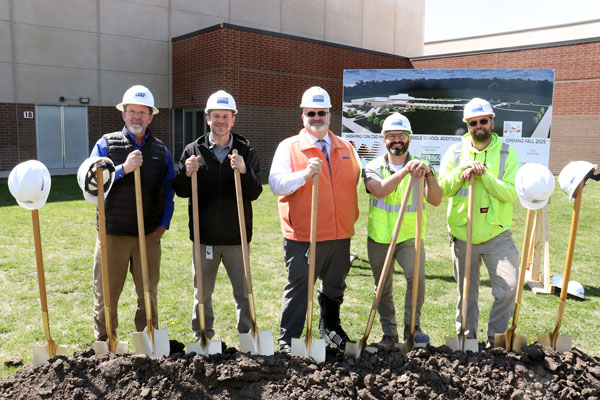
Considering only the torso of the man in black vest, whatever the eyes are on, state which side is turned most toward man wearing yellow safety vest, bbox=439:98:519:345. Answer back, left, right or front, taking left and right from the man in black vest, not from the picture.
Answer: left

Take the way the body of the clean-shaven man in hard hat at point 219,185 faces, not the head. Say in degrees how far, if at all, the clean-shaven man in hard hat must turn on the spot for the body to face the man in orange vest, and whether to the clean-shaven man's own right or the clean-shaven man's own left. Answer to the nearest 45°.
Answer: approximately 90° to the clean-shaven man's own left

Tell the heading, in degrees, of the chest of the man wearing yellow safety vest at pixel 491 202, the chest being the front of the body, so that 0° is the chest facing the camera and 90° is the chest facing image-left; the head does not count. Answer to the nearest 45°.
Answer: approximately 0°

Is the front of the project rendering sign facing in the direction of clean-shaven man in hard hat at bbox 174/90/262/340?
no

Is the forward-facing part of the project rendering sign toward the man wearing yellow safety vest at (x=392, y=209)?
yes

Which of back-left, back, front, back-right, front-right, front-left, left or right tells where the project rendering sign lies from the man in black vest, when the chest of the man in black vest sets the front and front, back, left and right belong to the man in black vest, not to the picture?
back-left

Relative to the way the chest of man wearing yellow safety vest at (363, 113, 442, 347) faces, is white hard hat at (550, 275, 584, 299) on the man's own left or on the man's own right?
on the man's own left
